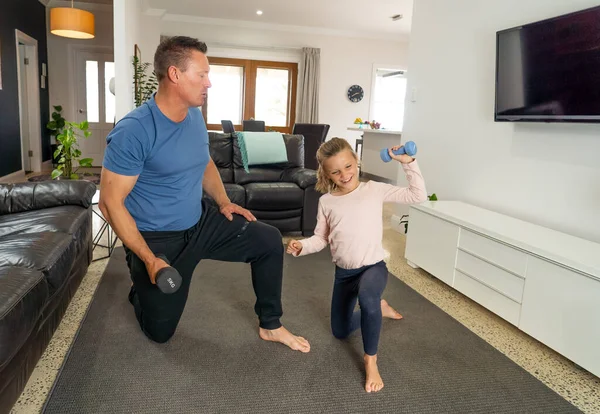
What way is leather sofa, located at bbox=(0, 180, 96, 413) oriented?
to the viewer's right

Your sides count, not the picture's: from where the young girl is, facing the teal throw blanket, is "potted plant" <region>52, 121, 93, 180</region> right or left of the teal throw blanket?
left

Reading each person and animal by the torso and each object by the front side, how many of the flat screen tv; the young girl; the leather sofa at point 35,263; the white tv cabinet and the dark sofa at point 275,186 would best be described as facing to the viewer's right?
1

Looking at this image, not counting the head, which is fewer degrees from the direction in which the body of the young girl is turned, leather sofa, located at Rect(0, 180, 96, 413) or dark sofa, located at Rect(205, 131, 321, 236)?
the leather sofa

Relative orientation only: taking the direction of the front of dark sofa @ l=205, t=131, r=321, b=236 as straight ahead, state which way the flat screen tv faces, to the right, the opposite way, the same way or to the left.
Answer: to the right

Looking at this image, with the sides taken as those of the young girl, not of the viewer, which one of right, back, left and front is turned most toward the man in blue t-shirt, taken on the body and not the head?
right

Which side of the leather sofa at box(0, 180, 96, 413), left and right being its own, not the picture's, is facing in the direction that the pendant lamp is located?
left

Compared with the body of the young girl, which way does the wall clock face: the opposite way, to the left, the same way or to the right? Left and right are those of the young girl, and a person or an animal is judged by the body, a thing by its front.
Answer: the same way

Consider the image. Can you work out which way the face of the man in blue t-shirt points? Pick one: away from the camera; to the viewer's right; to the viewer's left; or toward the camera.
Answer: to the viewer's right

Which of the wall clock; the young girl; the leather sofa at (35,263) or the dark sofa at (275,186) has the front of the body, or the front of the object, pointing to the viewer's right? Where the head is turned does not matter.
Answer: the leather sofa

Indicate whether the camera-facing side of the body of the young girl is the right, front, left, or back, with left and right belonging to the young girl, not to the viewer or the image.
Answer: front

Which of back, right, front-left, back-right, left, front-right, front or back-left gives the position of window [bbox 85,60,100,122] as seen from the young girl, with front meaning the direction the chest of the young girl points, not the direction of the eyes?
back-right

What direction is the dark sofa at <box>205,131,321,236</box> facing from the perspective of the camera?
toward the camera

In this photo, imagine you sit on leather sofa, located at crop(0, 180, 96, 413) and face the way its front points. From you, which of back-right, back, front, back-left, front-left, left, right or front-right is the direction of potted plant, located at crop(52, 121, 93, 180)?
left

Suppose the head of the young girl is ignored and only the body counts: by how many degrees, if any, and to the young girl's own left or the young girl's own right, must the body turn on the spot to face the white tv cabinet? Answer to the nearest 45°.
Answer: approximately 135° to the young girl's own left

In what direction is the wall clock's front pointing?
toward the camera
